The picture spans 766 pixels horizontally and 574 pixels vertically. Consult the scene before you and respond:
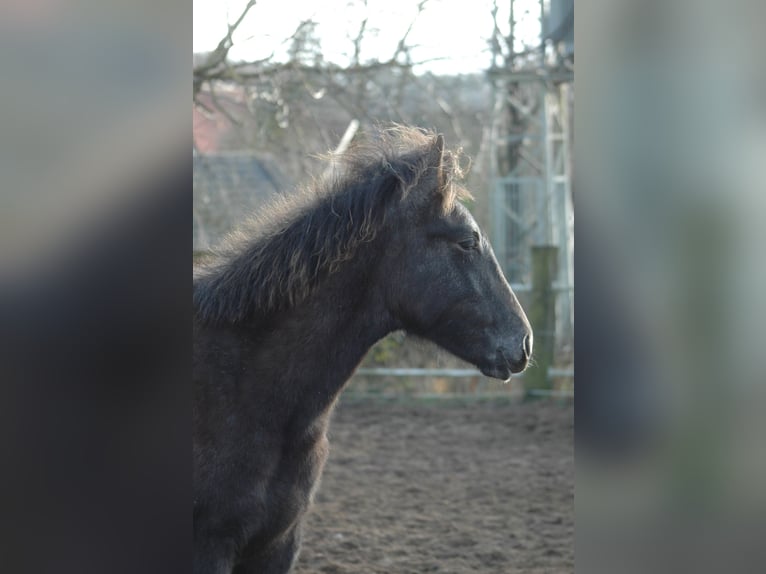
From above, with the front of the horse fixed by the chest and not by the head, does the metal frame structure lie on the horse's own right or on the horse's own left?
on the horse's own left

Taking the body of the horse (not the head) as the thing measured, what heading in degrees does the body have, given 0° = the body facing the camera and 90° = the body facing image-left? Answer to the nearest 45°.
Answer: approximately 270°

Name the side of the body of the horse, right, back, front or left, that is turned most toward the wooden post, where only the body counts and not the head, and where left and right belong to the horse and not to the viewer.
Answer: left
